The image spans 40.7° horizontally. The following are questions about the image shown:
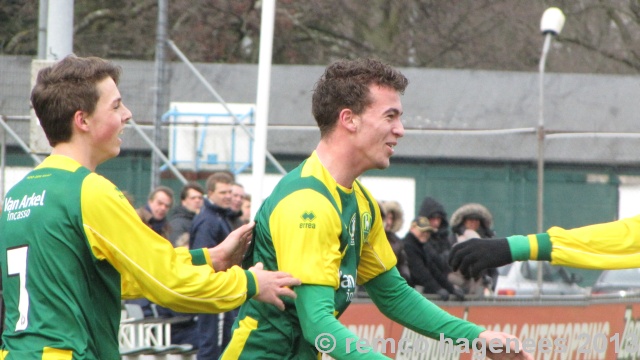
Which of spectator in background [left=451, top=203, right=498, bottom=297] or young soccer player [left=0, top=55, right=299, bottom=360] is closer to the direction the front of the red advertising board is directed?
the young soccer player

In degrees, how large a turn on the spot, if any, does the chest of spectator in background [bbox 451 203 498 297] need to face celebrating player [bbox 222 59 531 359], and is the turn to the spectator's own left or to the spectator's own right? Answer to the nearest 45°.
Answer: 0° — they already face them

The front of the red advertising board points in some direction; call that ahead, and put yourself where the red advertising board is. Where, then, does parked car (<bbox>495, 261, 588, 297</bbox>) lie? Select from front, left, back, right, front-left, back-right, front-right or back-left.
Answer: back

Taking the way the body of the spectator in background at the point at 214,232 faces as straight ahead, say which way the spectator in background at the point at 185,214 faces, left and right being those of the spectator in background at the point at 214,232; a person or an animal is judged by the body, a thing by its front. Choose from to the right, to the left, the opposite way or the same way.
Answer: the same way

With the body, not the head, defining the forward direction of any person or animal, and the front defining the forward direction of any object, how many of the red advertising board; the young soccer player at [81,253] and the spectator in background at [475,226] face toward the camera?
2

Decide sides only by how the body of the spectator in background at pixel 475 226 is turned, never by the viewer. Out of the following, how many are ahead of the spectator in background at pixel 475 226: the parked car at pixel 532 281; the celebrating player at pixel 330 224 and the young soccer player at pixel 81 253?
2

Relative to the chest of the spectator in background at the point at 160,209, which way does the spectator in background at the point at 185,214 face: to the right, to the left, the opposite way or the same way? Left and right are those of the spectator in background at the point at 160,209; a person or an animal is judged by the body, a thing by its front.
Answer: the same way

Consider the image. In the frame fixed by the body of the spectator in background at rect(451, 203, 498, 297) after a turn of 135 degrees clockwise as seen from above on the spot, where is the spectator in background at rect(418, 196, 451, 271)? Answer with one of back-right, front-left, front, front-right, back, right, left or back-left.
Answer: left

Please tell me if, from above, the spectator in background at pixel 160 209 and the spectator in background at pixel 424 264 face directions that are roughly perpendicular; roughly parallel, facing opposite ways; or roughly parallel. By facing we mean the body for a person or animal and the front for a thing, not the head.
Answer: roughly parallel

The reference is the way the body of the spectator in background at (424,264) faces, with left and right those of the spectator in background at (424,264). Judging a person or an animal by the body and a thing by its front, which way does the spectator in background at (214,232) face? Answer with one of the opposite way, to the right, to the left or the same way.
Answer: the same way

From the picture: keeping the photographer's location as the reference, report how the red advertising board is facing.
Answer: facing the viewer

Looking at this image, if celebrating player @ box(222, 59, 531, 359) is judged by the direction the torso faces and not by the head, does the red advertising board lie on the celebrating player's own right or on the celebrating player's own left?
on the celebrating player's own left

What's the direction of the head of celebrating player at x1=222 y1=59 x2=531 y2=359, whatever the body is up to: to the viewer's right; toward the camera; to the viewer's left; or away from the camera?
to the viewer's right

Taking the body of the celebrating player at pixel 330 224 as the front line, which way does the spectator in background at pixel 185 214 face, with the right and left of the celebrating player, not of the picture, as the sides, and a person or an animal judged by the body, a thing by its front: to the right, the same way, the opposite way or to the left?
the same way

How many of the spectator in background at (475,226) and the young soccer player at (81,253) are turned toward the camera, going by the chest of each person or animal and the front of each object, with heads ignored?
1

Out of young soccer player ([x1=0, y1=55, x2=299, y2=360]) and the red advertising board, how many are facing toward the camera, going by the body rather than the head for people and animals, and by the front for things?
1

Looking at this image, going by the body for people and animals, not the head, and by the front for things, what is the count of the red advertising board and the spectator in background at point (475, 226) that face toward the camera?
2

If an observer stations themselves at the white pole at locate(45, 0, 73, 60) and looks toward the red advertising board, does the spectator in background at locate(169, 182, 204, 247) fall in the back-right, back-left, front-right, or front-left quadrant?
front-left

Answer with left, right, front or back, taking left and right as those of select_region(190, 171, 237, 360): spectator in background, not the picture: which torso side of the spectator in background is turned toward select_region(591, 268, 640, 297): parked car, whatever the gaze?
left

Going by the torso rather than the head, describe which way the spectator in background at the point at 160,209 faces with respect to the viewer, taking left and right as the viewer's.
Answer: facing the viewer and to the right of the viewer
